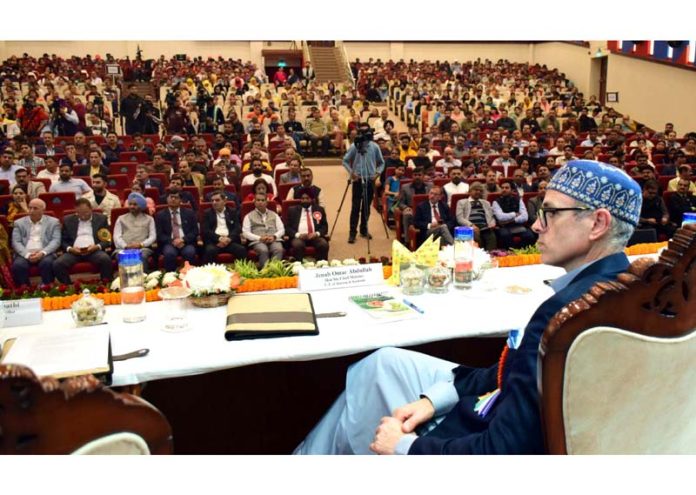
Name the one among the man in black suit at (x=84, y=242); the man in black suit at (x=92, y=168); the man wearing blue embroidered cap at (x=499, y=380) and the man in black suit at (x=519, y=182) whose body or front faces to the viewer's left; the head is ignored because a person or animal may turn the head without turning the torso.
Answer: the man wearing blue embroidered cap

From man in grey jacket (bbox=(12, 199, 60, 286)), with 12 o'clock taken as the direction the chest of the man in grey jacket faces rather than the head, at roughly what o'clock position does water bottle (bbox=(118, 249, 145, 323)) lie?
The water bottle is roughly at 12 o'clock from the man in grey jacket.

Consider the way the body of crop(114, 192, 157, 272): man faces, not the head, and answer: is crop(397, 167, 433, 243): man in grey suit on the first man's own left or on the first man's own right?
on the first man's own left

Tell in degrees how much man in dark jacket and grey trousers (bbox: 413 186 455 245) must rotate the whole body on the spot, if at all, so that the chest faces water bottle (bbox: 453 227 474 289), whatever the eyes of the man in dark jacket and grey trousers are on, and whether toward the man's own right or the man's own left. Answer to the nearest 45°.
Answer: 0° — they already face it

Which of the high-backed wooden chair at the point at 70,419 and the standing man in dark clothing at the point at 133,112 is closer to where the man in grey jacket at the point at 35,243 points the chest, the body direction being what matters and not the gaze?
the high-backed wooden chair

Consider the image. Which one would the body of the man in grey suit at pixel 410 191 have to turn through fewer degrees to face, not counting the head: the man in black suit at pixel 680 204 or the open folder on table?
the open folder on table

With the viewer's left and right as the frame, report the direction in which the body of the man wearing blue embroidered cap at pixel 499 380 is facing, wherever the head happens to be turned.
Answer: facing to the left of the viewer

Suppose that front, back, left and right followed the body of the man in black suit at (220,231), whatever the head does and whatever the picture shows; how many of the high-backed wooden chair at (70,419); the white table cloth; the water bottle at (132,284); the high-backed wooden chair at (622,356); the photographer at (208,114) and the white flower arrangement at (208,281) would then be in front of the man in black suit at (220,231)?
5

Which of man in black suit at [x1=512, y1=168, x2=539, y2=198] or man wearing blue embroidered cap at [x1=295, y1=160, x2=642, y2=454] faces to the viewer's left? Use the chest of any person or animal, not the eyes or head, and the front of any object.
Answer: the man wearing blue embroidered cap

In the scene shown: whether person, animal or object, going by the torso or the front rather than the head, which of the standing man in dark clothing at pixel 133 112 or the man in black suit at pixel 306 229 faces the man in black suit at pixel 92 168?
the standing man in dark clothing

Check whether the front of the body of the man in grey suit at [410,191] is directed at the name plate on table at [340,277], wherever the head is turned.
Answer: yes

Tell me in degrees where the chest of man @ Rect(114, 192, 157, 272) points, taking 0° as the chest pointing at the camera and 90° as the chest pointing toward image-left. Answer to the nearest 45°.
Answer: approximately 0°
